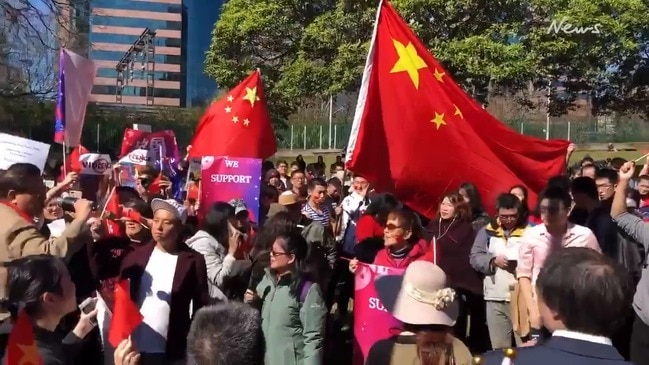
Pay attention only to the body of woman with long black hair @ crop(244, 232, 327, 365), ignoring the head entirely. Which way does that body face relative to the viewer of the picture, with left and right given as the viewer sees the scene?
facing the viewer and to the left of the viewer

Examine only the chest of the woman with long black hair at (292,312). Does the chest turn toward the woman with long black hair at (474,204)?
no

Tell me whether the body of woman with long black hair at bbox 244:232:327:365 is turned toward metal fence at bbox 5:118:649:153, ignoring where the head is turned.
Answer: no

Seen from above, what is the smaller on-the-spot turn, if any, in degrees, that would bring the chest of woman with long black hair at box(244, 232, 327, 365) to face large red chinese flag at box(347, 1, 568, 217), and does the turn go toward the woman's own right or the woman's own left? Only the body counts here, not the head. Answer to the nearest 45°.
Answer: approximately 180°

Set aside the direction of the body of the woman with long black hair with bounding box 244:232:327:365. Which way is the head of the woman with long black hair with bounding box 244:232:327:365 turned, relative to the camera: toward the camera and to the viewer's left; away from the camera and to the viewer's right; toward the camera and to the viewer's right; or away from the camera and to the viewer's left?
toward the camera and to the viewer's left

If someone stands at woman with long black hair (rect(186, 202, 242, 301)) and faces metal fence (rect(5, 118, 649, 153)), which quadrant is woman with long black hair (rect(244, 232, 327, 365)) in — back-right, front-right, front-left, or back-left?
back-right

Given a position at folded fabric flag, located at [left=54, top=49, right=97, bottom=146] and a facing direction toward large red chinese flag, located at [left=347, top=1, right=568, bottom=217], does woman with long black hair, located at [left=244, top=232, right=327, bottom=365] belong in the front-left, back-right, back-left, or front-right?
front-right

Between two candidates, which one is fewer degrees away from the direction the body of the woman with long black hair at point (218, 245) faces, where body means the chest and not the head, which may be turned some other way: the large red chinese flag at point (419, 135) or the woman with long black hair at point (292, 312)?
the large red chinese flag
